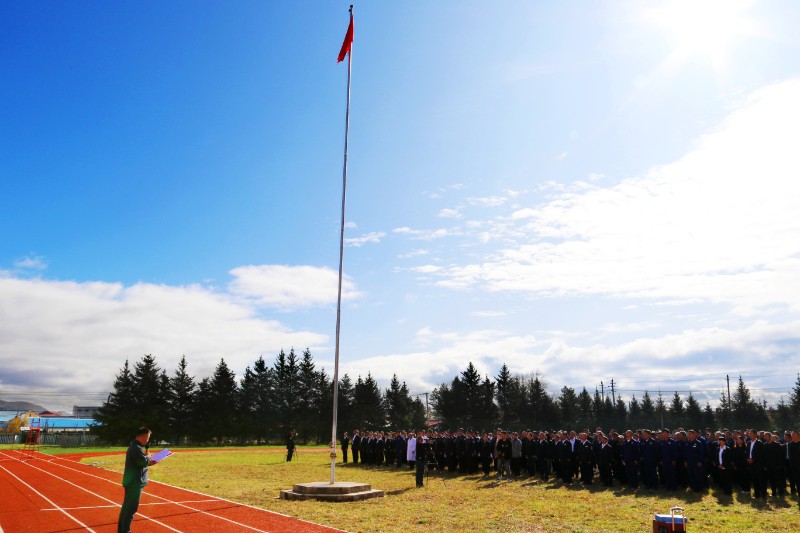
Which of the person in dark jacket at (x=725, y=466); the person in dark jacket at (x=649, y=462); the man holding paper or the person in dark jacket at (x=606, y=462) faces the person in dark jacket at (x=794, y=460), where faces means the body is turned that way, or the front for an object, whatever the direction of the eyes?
the man holding paper

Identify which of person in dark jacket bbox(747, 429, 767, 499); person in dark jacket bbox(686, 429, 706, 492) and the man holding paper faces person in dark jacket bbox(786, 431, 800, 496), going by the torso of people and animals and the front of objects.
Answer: the man holding paper

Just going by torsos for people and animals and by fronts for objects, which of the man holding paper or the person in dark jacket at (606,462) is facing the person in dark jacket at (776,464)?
the man holding paper

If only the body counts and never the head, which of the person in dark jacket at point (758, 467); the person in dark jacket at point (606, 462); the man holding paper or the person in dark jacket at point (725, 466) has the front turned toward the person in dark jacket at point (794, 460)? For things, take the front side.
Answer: the man holding paper

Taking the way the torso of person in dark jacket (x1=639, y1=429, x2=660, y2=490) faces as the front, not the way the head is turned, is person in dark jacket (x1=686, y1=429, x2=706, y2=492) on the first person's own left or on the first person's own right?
on the first person's own left

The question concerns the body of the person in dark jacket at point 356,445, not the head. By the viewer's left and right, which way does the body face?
facing the viewer and to the left of the viewer

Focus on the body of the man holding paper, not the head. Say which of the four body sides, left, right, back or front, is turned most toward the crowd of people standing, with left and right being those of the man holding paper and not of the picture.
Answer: front

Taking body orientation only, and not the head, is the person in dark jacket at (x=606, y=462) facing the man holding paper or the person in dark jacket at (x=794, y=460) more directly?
the man holding paper

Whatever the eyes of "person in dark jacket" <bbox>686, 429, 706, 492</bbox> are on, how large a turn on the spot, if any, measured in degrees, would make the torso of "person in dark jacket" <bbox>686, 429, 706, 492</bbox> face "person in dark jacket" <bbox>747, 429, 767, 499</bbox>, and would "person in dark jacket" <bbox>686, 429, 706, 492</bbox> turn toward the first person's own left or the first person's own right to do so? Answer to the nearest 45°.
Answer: approximately 135° to the first person's own left

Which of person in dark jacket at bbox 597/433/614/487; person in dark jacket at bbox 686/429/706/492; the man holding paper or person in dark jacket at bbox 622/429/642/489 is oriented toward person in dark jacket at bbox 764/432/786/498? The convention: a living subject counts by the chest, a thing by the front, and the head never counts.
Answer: the man holding paper

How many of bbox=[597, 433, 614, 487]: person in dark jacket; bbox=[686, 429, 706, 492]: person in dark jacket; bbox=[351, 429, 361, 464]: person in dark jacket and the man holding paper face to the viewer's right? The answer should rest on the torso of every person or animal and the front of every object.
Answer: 1

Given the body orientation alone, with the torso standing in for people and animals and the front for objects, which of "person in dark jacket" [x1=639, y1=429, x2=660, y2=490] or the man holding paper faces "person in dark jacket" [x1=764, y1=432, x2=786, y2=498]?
the man holding paper

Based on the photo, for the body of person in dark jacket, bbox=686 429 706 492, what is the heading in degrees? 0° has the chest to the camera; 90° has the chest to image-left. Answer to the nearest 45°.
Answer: approximately 45°

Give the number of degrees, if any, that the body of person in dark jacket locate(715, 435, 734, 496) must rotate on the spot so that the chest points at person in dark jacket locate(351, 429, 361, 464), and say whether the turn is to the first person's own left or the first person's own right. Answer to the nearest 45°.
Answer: approximately 90° to the first person's own right

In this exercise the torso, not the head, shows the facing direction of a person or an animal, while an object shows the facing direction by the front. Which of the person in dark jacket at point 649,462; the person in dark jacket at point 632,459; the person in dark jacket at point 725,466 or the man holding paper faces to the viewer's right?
the man holding paper
